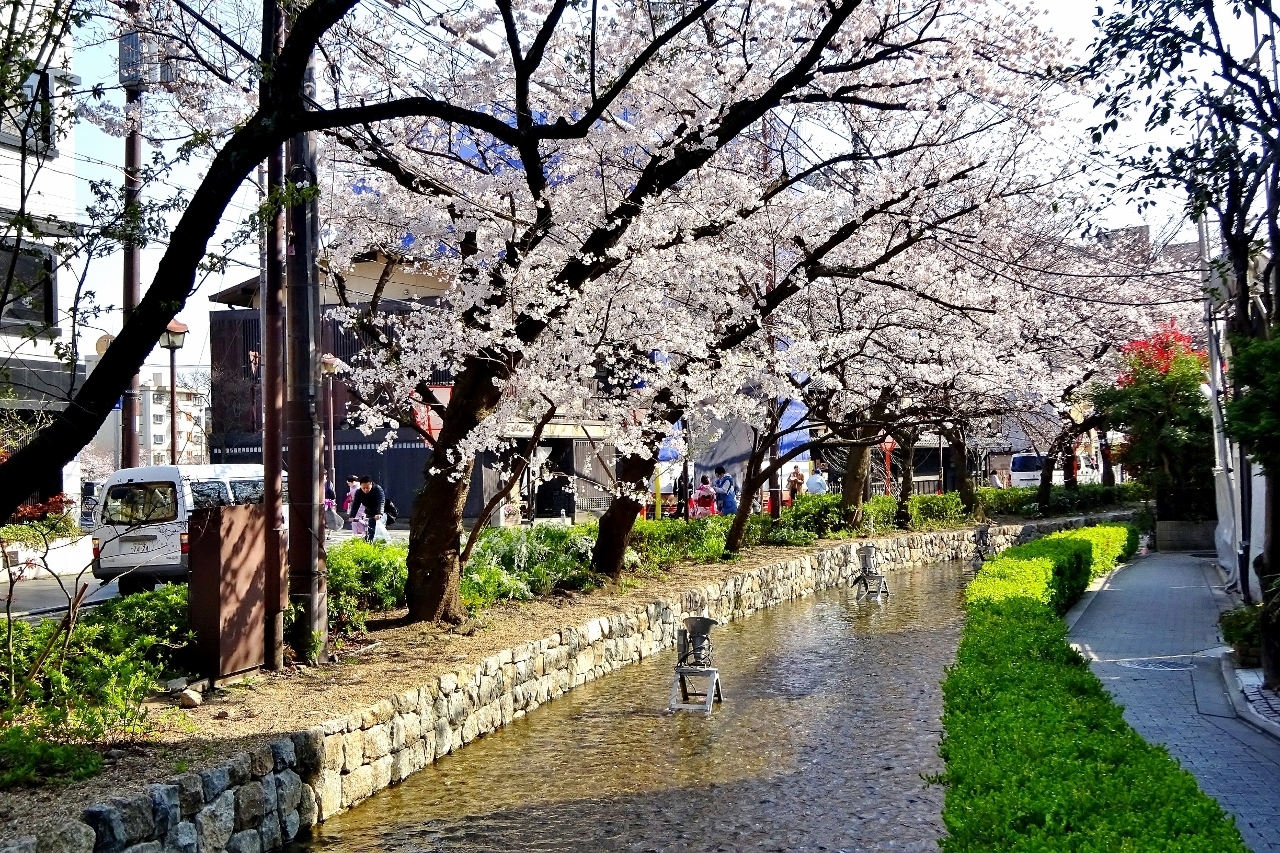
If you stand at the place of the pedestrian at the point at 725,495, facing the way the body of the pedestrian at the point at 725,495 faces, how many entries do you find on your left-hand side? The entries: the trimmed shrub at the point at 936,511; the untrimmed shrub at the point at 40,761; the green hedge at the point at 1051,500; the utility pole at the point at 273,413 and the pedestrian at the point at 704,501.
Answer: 2

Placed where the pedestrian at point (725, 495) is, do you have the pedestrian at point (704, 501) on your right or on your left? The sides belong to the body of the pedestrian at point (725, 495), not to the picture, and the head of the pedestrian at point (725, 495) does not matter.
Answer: on your right
